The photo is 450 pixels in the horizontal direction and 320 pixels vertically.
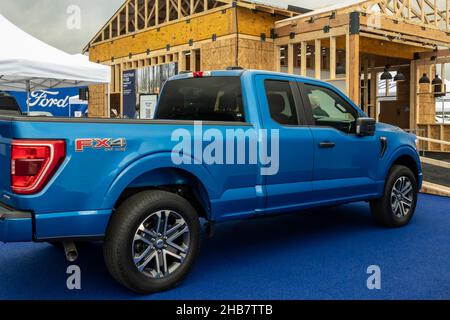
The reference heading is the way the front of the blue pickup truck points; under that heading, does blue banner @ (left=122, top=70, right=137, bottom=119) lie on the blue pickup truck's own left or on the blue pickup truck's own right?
on the blue pickup truck's own left

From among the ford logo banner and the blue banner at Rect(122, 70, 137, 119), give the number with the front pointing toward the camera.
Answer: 2

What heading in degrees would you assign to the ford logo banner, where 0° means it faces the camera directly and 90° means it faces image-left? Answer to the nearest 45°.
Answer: approximately 0°

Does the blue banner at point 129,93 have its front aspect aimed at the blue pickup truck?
yes

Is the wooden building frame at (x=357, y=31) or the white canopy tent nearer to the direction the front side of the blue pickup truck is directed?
the wooden building frame

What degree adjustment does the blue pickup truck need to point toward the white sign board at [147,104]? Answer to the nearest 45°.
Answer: approximately 45° to its left
